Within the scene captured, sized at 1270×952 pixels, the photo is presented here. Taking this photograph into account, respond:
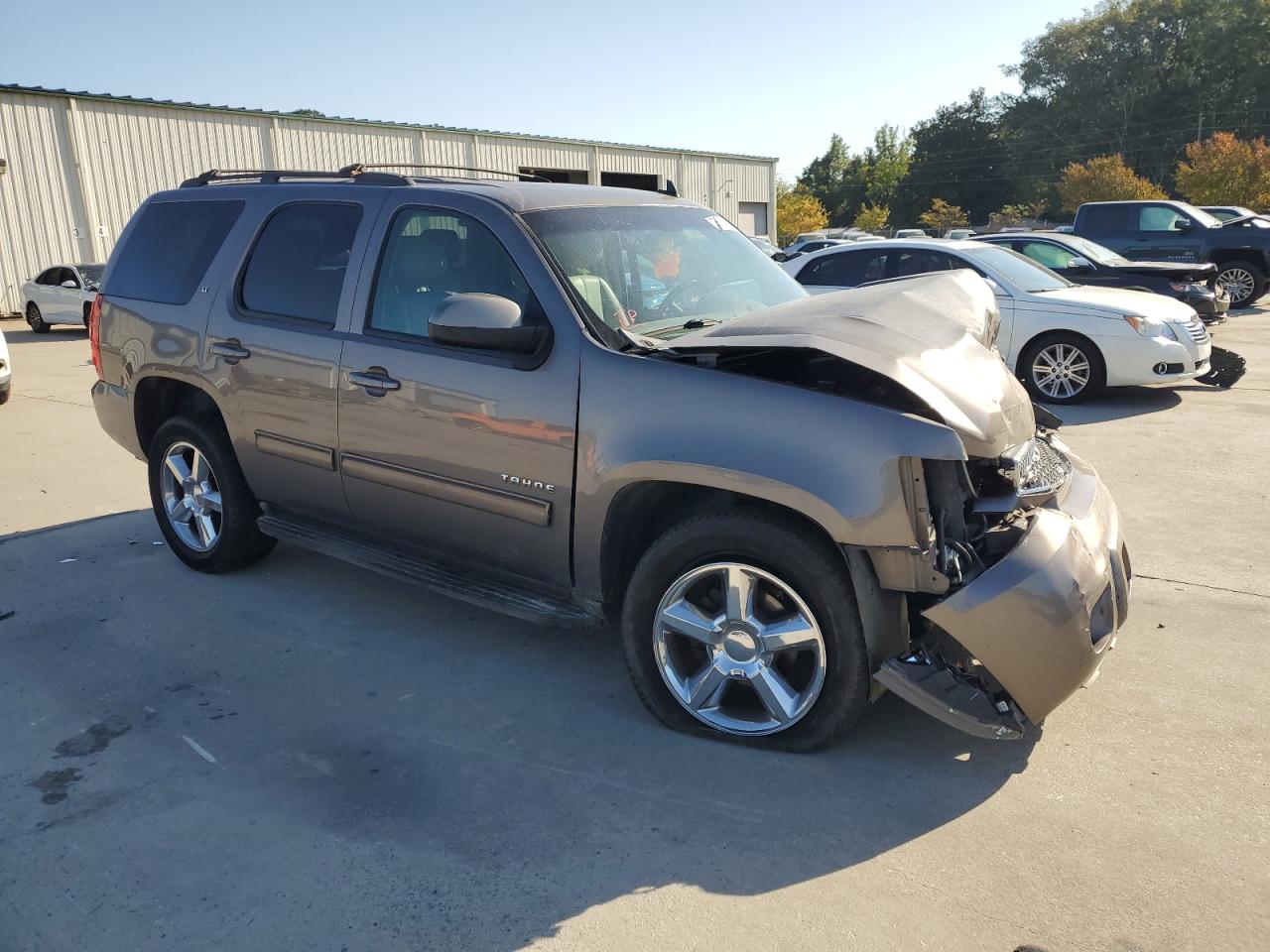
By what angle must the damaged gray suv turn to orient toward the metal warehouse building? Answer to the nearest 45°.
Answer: approximately 180°

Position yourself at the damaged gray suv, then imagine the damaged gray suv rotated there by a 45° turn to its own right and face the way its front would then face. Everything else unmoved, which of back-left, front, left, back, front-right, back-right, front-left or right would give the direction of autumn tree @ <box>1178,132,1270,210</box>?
back-left

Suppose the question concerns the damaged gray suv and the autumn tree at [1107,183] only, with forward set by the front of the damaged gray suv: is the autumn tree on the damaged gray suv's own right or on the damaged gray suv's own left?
on the damaged gray suv's own left

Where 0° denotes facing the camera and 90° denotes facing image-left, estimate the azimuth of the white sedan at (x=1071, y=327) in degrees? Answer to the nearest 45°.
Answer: approximately 315°

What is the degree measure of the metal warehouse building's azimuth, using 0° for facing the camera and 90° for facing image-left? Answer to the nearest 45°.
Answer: approximately 315°

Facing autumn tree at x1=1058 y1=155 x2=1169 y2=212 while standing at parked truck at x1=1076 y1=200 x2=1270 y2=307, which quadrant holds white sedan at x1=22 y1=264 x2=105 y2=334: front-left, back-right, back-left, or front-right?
back-left

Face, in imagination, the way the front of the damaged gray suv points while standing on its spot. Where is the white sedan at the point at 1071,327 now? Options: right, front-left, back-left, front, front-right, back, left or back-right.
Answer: left

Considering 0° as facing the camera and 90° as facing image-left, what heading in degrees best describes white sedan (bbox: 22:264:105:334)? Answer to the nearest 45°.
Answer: approximately 315°

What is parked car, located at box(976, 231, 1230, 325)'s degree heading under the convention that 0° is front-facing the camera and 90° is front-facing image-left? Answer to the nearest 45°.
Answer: approximately 315°

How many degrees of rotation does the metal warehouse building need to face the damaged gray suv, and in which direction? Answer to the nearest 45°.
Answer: approximately 45° to its right

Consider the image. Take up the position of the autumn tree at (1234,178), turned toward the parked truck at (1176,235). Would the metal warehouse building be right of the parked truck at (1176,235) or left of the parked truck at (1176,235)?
right
